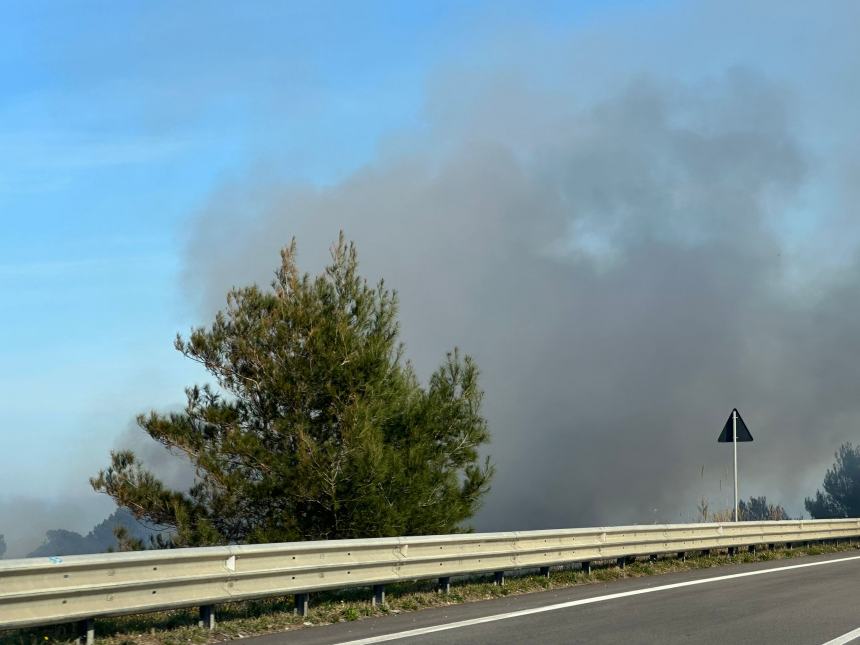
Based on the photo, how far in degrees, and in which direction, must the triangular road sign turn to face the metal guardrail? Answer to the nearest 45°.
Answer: approximately 180°

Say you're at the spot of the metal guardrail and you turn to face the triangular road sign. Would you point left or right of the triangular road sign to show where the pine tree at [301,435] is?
left

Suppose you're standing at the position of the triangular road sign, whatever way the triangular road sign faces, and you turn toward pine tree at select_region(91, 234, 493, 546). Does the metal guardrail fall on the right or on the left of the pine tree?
left

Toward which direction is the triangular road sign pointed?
away from the camera

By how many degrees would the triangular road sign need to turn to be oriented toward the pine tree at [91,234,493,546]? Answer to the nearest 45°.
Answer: approximately 135° to its left
